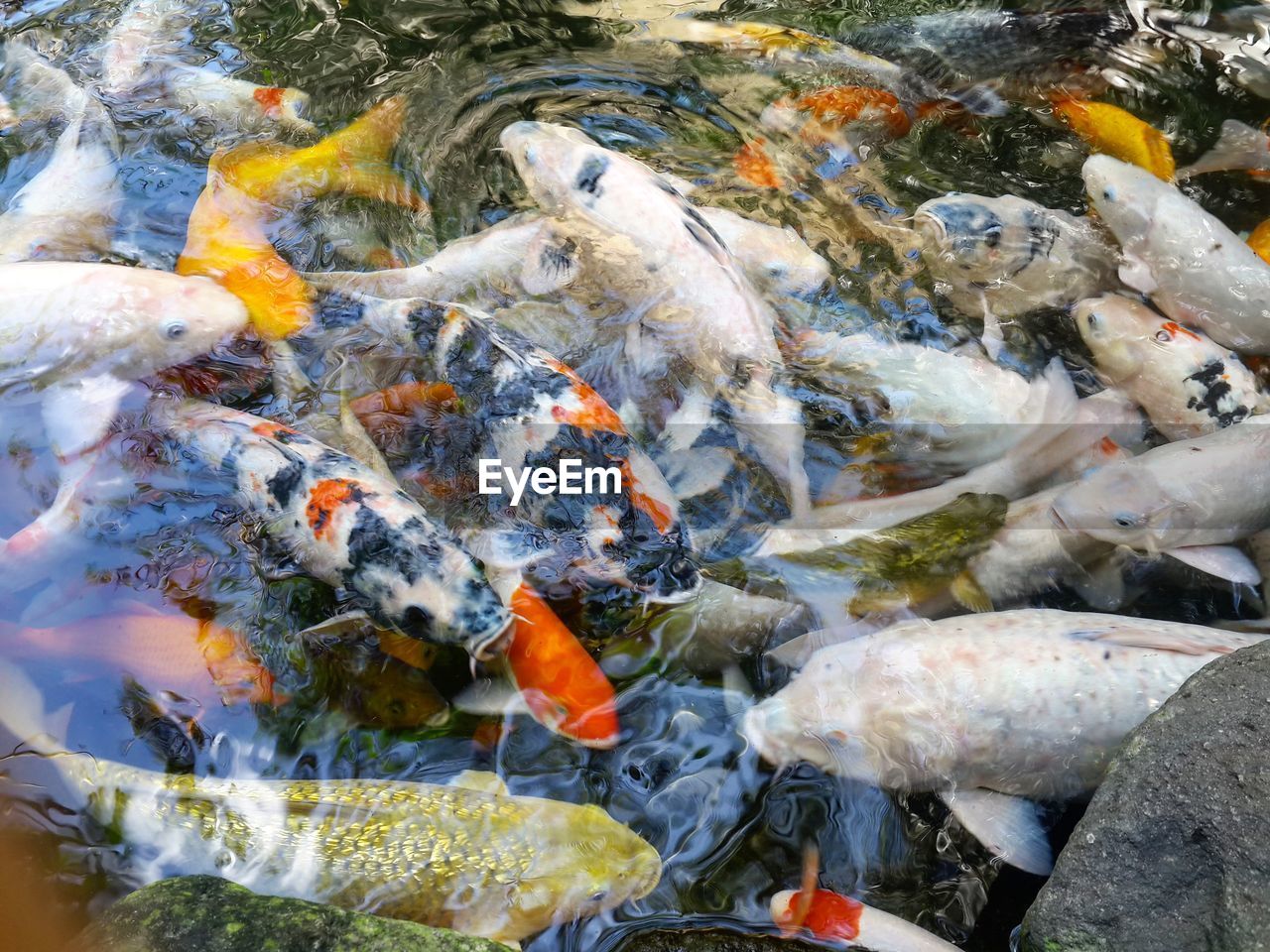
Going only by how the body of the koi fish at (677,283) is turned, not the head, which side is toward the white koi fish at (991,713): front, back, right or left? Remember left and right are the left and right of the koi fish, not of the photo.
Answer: back

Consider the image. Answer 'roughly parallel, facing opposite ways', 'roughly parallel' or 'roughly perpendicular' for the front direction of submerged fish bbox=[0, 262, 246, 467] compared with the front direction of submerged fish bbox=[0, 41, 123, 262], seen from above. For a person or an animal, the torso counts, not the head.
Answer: roughly perpendicular

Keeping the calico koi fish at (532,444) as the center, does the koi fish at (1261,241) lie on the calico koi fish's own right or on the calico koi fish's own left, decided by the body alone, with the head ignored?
on the calico koi fish's own left

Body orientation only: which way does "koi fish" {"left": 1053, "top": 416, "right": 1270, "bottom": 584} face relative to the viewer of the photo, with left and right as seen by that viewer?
facing to the left of the viewer

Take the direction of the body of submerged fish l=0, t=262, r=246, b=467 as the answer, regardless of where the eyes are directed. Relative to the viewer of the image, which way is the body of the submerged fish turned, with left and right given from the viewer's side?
facing to the right of the viewer

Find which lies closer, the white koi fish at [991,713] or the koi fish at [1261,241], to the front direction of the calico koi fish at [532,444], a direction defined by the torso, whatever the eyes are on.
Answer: the white koi fish

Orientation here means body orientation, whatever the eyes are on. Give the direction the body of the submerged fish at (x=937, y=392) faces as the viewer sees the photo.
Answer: to the viewer's left

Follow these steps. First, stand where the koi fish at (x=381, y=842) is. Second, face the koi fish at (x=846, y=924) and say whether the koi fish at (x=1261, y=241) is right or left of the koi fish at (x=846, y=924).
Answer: left
